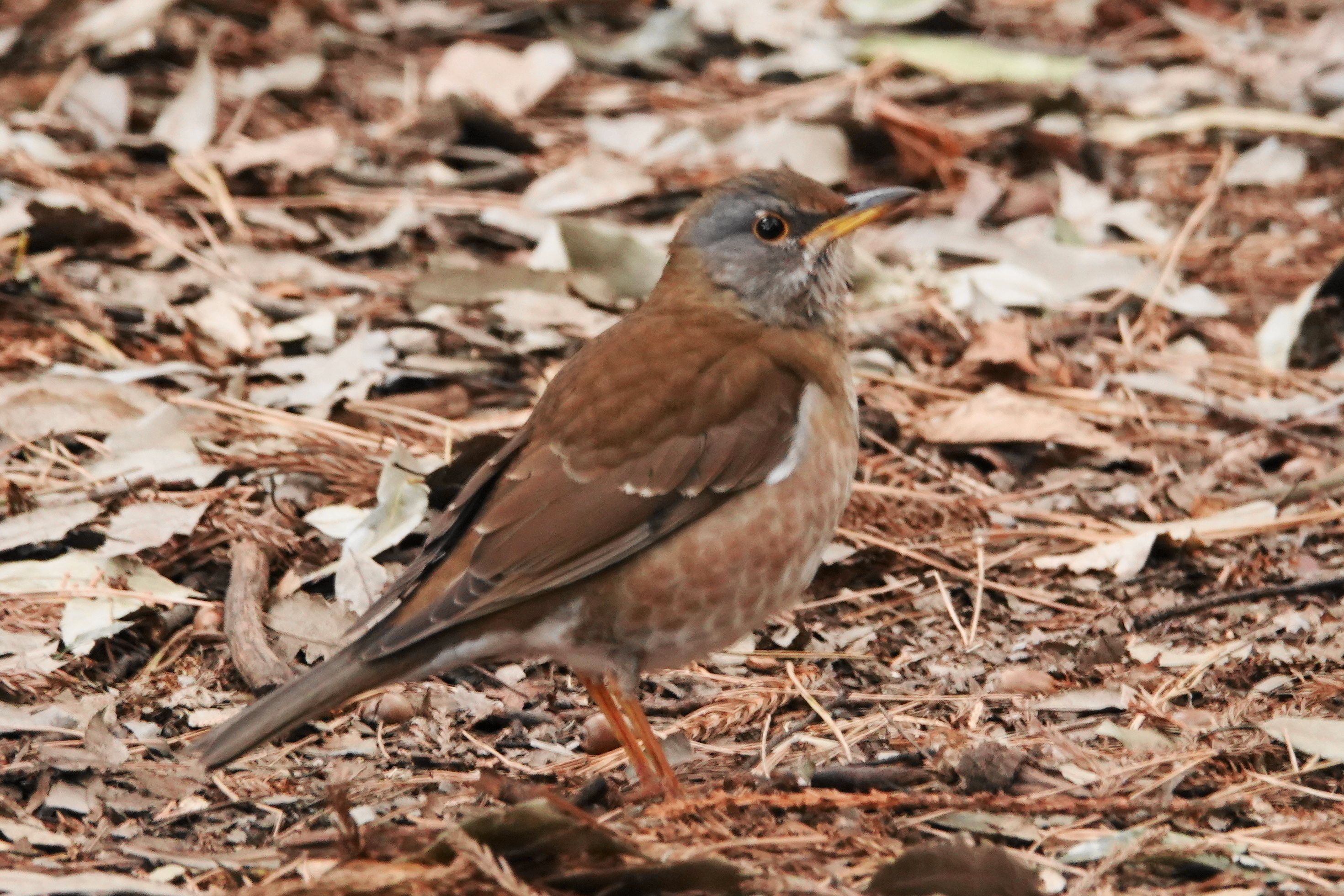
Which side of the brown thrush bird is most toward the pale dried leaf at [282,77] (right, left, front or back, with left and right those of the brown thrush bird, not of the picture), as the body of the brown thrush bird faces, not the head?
left

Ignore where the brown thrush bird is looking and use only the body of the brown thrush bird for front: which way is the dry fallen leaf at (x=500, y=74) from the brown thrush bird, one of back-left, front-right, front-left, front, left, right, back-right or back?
left

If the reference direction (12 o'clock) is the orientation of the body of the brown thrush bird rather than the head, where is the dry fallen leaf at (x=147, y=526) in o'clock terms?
The dry fallen leaf is roughly at 7 o'clock from the brown thrush bird.

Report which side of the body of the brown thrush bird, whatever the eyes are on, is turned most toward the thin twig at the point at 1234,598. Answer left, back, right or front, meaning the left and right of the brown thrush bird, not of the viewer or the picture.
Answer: front

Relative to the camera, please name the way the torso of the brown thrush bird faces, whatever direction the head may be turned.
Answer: to the viewer's right

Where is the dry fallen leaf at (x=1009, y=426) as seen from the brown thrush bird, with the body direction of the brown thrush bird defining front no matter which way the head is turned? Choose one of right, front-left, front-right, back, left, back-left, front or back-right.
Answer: front-left

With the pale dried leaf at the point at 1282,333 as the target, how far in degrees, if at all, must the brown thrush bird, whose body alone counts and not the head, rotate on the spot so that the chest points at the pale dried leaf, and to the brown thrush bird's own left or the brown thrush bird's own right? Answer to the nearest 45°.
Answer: approximately 45° to the brown thrush bird's own left

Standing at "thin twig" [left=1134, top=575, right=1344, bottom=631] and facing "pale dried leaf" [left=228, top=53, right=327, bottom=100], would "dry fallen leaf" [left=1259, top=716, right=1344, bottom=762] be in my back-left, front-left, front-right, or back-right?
back-left

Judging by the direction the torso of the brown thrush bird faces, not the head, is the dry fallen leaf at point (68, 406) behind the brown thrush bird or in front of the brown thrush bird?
behind

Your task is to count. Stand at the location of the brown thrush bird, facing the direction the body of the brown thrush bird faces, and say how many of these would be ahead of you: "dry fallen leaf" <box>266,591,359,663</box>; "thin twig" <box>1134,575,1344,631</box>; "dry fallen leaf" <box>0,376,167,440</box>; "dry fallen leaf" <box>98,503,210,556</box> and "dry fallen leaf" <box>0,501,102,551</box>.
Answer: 1

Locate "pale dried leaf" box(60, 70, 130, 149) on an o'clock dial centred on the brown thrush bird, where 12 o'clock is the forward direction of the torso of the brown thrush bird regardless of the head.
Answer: The pale dried leaf is roughly at 8 o'clock from the brown thrush bird.

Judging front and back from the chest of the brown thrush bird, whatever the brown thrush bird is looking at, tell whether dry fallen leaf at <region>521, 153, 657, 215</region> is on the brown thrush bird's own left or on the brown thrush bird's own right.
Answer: on the brown thrush bird's own left

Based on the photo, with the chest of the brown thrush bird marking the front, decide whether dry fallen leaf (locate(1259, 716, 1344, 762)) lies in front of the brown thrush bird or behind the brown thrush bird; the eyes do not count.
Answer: in front
